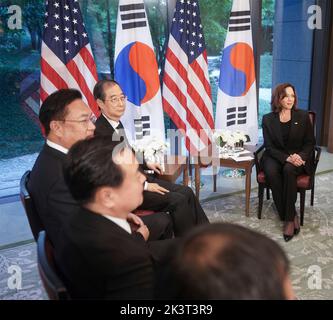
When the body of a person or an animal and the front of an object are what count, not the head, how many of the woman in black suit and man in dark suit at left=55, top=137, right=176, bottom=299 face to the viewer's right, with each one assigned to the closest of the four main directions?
1

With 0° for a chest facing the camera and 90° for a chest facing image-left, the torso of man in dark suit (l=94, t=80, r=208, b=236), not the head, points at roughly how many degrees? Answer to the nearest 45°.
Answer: approximately 315°

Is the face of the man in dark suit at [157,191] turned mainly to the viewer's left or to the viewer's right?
to the viewer's right

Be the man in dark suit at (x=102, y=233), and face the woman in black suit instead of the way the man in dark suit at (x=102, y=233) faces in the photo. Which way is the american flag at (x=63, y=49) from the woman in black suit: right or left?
left

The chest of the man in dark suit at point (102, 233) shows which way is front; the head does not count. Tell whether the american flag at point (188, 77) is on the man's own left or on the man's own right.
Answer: on the man's own left

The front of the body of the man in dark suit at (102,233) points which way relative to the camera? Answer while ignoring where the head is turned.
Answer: to the viewer's right

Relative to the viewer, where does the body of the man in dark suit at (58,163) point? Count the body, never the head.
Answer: to the viewer's right

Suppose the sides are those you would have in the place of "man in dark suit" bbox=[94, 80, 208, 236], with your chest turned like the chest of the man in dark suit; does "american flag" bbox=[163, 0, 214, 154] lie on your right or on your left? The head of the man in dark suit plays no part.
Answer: on your left
